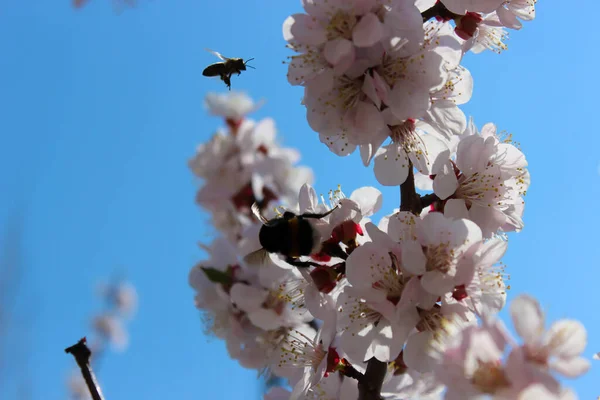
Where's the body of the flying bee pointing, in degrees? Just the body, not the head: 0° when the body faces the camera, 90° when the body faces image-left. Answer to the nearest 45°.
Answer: approximately 270°
